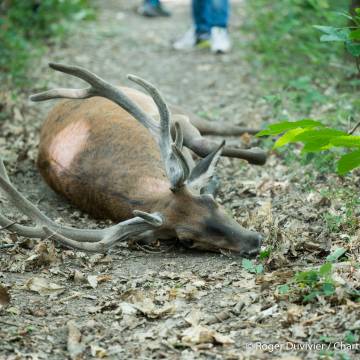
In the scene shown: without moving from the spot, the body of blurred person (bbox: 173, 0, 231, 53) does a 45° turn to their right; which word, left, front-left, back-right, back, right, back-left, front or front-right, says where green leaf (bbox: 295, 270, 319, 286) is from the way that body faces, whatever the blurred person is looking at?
left

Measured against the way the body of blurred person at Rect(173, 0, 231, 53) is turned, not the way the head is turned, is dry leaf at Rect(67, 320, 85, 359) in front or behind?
in front

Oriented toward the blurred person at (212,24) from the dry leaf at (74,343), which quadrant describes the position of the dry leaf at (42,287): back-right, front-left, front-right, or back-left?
front-left

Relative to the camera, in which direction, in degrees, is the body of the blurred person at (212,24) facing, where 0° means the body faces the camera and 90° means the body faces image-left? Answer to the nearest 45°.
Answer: approximately 45°

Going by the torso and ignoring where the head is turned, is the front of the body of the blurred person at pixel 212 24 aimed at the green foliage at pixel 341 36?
no

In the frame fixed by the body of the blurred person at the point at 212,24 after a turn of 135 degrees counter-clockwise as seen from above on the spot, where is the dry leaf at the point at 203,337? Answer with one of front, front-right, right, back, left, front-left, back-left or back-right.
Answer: right

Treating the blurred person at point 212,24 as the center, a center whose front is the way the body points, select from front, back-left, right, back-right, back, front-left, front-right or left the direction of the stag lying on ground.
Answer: front-left

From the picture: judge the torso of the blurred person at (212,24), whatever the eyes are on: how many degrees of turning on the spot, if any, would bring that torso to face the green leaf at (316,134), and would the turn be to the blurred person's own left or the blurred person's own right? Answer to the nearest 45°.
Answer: approximately 45° to the blurred person's own left

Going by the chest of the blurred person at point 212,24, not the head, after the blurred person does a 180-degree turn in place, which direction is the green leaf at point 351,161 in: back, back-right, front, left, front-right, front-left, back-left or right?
back-right

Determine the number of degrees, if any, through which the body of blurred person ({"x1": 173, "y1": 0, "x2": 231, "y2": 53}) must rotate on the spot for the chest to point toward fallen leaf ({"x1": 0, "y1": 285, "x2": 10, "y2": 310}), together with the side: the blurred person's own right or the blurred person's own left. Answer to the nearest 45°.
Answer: approximately 45° to the blurred person's own left

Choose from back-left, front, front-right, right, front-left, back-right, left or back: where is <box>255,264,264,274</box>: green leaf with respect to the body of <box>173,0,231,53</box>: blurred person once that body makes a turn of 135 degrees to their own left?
right

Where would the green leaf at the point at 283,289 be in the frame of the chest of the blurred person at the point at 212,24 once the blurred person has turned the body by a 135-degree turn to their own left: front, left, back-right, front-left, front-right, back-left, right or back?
right

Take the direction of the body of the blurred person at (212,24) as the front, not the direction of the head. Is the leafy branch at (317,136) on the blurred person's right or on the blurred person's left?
on the blurred person's left

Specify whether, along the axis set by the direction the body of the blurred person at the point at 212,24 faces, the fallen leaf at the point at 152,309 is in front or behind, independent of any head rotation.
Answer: in front

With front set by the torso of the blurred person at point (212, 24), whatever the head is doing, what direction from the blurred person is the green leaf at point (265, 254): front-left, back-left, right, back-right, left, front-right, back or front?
front-left
